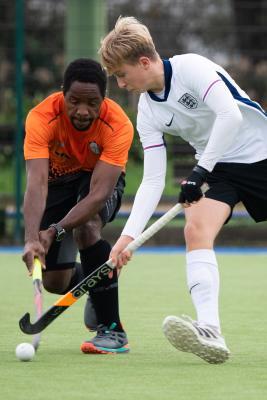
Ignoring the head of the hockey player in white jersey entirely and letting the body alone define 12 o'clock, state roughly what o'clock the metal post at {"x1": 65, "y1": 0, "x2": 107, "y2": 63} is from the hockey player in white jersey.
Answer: The metal post is roughly at 4 o'clock from the hockey player in white jersey.

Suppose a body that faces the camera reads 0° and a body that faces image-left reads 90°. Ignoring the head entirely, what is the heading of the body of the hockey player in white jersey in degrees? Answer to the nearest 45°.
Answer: approximately 45°

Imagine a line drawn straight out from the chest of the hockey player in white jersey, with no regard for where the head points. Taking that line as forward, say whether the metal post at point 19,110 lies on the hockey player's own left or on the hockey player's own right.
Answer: on the hockey player's own right
